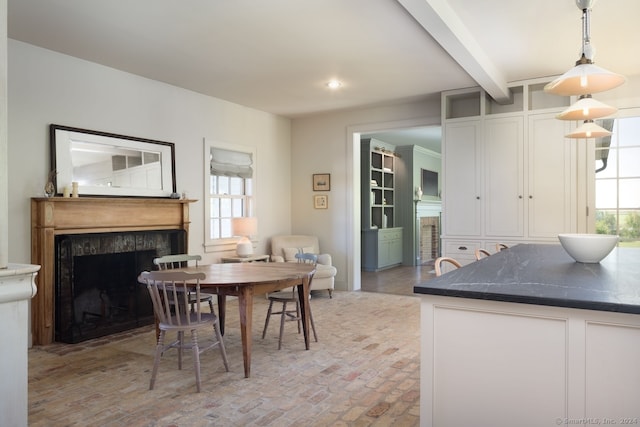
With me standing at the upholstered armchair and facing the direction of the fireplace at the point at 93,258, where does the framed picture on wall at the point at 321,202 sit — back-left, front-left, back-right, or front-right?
back-right

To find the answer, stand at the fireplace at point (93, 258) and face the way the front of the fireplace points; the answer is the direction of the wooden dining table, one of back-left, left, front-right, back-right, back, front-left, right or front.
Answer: front

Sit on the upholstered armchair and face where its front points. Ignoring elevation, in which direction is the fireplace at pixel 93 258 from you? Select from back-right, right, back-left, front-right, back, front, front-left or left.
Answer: front-right

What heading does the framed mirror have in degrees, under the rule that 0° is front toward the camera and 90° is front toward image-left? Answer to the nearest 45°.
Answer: approximately 315°

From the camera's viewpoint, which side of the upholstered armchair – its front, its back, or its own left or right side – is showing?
front

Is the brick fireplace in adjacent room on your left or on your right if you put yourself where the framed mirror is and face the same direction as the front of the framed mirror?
on your left

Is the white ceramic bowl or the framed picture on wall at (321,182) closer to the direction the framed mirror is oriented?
the white ceramic bowl

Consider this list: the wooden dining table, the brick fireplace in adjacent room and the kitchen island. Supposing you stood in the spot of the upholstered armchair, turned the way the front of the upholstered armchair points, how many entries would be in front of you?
2

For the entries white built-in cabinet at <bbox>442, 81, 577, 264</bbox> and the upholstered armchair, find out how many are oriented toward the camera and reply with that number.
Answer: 2

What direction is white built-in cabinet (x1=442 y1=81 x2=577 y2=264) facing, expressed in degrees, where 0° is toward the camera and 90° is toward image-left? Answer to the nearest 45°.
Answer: approximately 0°

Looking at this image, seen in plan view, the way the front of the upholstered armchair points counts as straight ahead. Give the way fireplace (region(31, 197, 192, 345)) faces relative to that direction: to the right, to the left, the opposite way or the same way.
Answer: to the left

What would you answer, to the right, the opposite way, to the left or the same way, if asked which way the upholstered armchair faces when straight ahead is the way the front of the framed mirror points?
to the right

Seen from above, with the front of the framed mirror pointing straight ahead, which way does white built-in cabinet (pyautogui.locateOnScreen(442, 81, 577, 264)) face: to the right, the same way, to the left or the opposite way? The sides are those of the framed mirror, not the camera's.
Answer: to the right

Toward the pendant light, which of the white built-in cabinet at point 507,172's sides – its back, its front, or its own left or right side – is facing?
front

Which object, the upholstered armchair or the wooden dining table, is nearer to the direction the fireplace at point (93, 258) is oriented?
the wooden dining table

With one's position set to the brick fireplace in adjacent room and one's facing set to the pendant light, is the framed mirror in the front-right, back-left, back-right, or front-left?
front-right

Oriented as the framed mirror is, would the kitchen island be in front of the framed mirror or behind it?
in front
